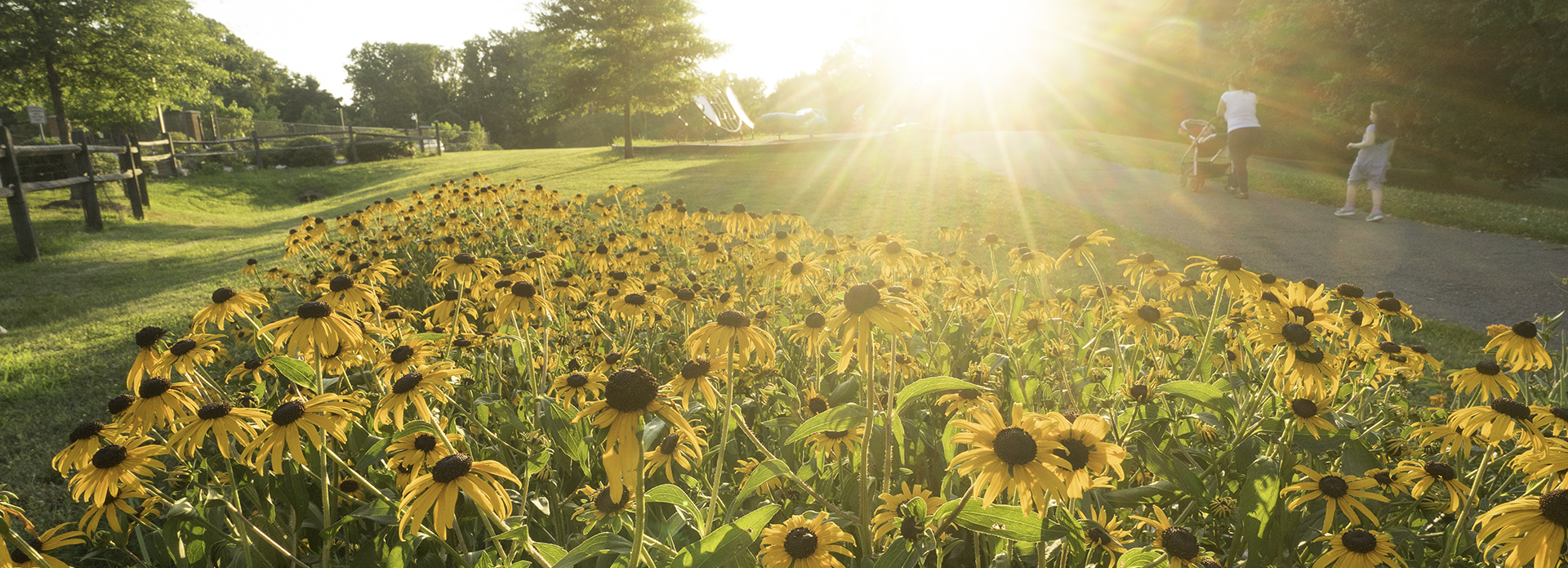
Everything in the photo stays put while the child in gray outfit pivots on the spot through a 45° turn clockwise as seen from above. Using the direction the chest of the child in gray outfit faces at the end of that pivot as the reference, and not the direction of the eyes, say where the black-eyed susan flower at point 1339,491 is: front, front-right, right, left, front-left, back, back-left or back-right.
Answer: back-left

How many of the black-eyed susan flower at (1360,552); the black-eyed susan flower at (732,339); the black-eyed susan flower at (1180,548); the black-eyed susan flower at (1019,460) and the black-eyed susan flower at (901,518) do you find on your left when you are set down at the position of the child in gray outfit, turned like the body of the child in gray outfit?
5

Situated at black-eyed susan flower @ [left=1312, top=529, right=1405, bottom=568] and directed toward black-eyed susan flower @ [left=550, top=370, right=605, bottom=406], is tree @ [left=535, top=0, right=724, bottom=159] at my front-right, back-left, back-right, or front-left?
front-right

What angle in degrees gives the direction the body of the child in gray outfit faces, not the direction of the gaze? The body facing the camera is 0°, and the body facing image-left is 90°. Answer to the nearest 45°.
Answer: approximately 90°

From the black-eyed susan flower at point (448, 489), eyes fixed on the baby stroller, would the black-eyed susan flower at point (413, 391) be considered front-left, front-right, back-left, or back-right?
front-left

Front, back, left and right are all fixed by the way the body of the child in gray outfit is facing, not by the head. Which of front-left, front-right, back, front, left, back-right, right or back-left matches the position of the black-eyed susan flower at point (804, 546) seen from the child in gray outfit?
left

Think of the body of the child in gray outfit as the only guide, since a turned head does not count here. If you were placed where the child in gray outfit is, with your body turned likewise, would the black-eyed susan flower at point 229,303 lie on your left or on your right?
on your left

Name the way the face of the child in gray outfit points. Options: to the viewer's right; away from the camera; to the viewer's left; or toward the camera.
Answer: to the viewer's left

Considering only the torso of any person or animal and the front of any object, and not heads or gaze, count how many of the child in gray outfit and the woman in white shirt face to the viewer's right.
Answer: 0

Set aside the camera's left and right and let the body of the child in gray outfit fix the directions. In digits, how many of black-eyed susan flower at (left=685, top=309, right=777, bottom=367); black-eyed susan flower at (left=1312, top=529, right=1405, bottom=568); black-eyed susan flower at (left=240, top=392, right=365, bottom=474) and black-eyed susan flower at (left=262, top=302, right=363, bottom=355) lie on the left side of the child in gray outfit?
4

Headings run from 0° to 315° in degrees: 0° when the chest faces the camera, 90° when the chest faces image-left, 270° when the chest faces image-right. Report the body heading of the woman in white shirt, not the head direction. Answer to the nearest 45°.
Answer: approximately 135°

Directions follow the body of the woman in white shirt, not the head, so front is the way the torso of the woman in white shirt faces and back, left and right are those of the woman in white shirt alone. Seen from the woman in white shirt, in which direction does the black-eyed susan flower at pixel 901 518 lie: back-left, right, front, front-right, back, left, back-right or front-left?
back-left

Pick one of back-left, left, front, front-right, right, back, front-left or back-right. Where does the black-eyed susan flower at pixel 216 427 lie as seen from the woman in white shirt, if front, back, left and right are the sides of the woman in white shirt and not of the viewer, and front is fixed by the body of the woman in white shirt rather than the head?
back-left

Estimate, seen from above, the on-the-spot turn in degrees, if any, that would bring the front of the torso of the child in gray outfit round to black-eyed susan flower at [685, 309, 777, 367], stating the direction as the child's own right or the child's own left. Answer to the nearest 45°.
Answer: approximately 90° to the child's own left

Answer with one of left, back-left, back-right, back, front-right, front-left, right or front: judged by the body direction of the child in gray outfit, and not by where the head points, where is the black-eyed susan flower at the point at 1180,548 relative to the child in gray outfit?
left

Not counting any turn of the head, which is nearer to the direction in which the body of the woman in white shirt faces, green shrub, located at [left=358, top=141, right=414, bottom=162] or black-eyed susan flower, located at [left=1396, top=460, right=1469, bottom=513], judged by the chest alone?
the green shrub
